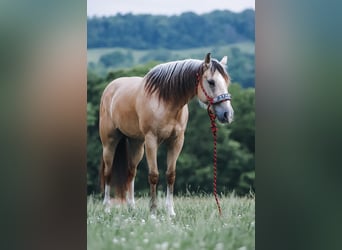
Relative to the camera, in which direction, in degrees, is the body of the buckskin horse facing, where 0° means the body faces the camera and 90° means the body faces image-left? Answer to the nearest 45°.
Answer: approximately 315°
